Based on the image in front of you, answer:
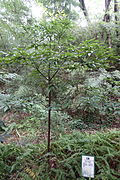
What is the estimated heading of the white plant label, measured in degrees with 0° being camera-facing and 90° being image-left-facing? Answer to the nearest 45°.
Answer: approximately 0°
